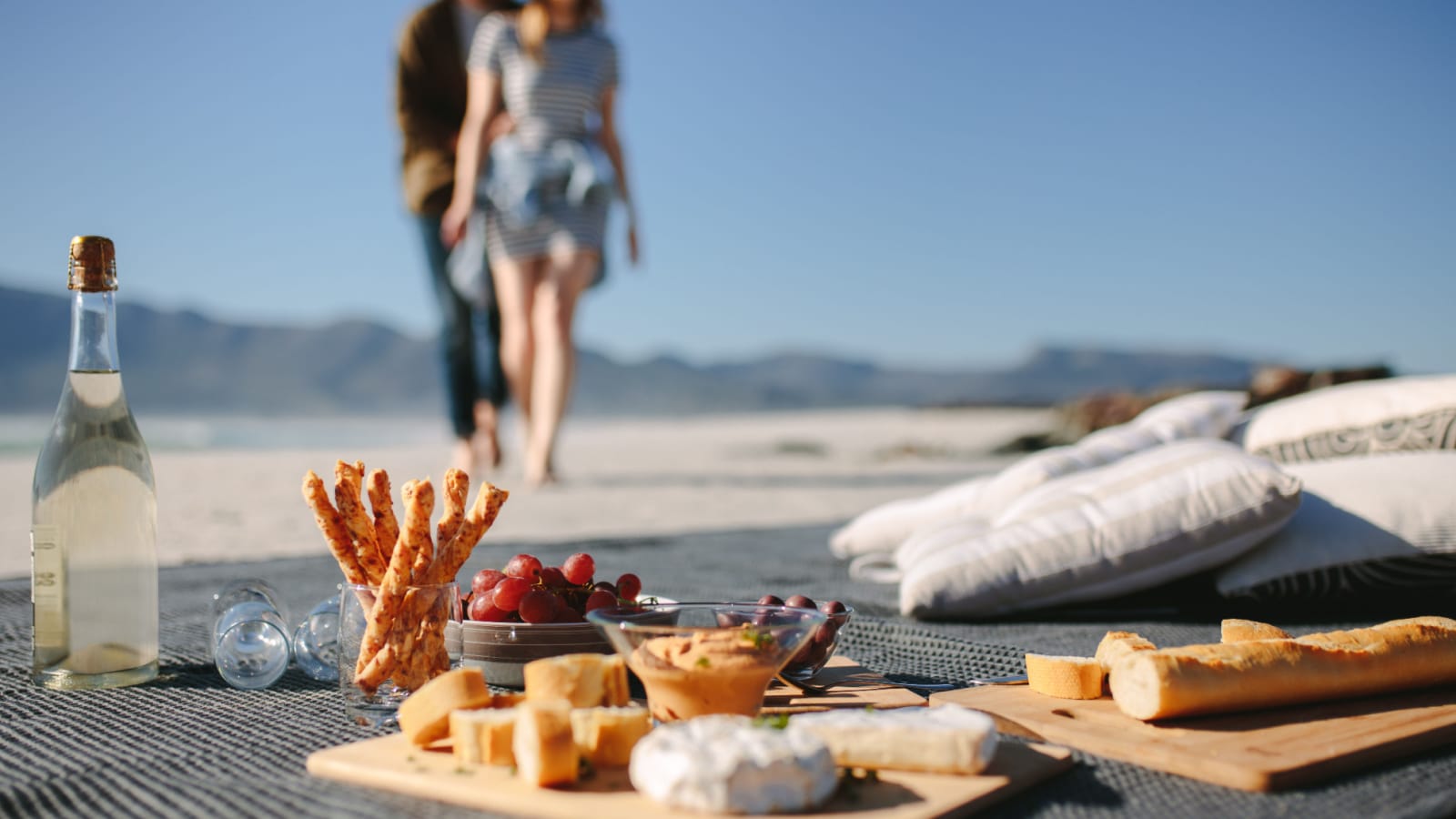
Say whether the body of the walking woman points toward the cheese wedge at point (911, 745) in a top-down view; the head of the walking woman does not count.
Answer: yes

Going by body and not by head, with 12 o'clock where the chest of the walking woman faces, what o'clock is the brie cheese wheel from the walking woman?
The brie cheese wheel is roughly at 12 o'clock from the walking woman.

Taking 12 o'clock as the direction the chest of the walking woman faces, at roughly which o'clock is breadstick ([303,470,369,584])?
The breadstick is roughly at 12 o'clock from the walking woman.

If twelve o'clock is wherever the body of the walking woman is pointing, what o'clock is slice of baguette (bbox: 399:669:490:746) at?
The slice of baguette is roughly at 12 o'clock from the walking woman.

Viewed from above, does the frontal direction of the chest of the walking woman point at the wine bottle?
yes

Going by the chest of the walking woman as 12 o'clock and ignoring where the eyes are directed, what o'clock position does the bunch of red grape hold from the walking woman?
The bunch of red grape is roughly at 12 o'clock from the walking woman.

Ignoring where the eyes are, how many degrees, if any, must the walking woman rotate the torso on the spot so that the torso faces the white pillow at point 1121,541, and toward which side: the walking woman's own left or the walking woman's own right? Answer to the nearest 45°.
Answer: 0° — they already face it

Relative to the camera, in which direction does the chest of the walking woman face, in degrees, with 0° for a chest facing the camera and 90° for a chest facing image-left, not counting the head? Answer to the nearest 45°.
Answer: approximately 0°

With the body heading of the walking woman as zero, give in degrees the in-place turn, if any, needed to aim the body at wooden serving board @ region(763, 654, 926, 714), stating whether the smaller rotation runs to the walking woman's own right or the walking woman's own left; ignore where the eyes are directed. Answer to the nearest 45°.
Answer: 0° — they already face it

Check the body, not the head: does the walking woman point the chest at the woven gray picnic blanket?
yes
